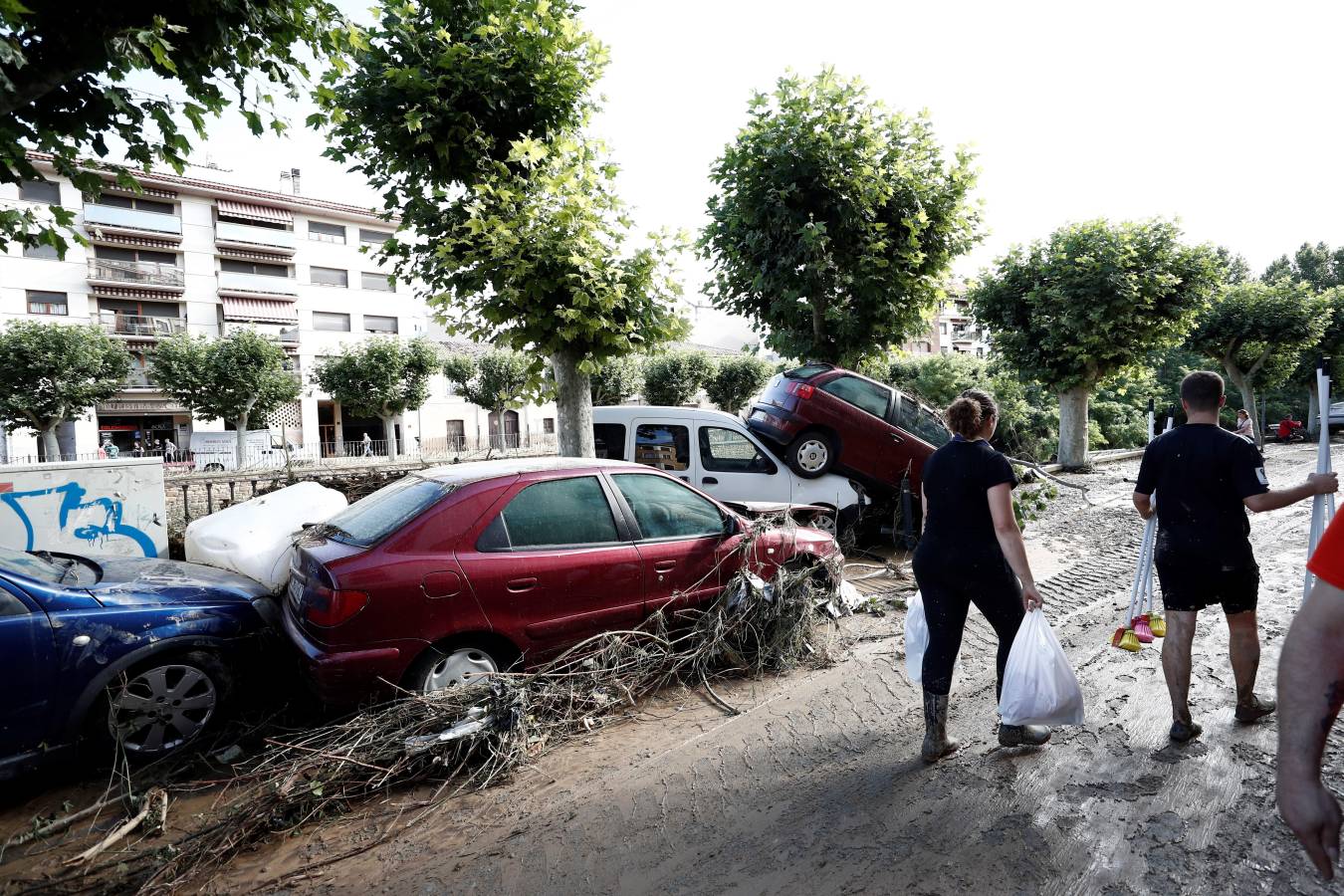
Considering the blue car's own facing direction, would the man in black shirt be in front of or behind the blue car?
in front

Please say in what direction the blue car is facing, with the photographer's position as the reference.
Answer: facing to the right of the viewer

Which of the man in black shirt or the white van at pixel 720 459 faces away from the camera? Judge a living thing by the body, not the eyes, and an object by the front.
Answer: the man in black shirt

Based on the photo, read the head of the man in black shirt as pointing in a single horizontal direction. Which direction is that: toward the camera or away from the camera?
away from the camera

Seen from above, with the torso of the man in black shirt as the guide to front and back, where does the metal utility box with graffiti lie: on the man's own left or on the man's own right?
on the man's own left

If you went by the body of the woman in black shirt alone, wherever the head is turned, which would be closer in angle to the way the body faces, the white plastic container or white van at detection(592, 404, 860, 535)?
the white van

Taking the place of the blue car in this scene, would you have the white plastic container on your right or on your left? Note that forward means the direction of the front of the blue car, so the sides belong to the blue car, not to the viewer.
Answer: on your left

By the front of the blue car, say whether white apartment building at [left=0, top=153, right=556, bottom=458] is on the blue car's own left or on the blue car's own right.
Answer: on the blue car's own left

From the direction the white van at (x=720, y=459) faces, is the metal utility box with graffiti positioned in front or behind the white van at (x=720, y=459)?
behind

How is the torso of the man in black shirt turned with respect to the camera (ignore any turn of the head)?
away from the camera

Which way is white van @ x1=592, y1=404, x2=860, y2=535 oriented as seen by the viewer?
to the viewer's right

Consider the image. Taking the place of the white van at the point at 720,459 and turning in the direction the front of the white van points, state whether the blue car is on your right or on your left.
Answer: on your right

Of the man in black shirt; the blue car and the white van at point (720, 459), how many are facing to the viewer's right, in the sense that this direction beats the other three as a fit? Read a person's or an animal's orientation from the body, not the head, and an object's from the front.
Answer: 2

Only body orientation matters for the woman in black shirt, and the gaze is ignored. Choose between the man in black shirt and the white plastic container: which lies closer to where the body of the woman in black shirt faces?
the man in black shirt

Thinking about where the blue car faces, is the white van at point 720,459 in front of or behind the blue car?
in front

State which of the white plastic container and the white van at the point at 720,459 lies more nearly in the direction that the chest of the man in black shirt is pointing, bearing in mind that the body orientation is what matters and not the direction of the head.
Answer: the white van
